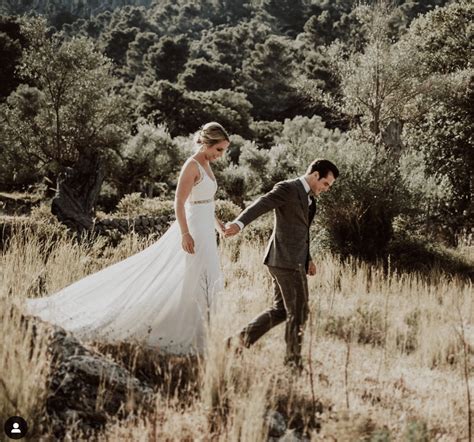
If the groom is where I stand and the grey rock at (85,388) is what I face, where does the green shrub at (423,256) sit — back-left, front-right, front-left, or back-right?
back-right

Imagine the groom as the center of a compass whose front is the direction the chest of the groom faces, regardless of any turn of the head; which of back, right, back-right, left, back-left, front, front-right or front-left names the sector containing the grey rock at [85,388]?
back-right

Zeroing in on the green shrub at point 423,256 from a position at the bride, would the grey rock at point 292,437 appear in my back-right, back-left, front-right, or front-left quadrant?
back-right

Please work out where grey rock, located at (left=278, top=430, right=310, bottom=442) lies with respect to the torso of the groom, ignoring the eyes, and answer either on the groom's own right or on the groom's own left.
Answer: on the groom's own right

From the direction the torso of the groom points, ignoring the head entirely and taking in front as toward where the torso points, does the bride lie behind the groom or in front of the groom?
behind

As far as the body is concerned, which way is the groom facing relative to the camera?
to the viewer's right

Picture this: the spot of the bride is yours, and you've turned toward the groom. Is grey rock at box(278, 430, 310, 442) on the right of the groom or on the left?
right
